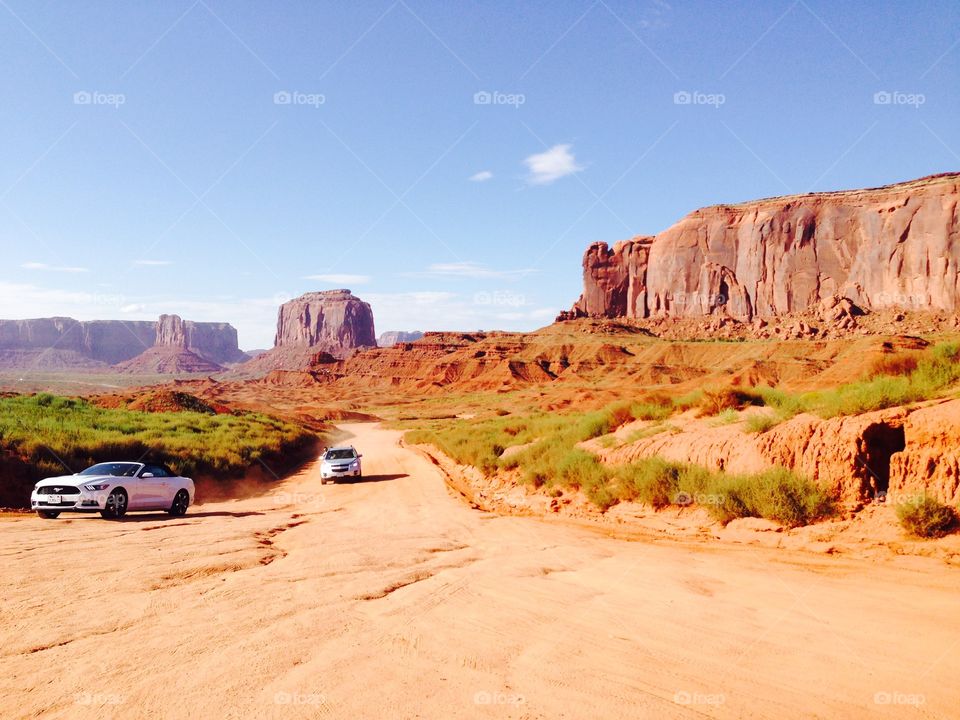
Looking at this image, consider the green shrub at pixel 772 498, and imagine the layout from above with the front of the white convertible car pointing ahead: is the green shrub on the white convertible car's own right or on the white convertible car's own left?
on the white convertible car's own left

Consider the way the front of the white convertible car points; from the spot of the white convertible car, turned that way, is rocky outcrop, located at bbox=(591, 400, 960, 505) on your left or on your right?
on your left

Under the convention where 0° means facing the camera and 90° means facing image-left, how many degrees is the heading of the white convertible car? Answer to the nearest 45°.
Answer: approximately 45°

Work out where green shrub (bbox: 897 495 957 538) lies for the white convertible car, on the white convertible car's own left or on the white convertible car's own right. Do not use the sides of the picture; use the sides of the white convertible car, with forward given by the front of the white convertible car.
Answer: on the white convertible car's own left
